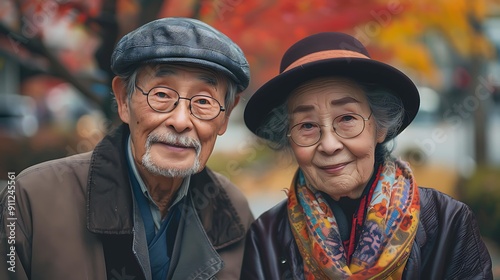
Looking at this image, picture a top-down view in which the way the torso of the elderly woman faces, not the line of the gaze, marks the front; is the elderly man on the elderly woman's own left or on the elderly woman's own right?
on the elderly woman's own right

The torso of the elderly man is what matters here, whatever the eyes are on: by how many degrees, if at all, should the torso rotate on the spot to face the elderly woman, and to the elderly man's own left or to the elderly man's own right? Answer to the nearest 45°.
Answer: approximately 90° to the elderly man's own left

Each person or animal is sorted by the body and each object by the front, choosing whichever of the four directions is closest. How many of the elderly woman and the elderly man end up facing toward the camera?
2

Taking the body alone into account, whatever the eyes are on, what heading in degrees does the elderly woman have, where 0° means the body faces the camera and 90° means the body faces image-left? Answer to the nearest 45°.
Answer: approximately 0°
